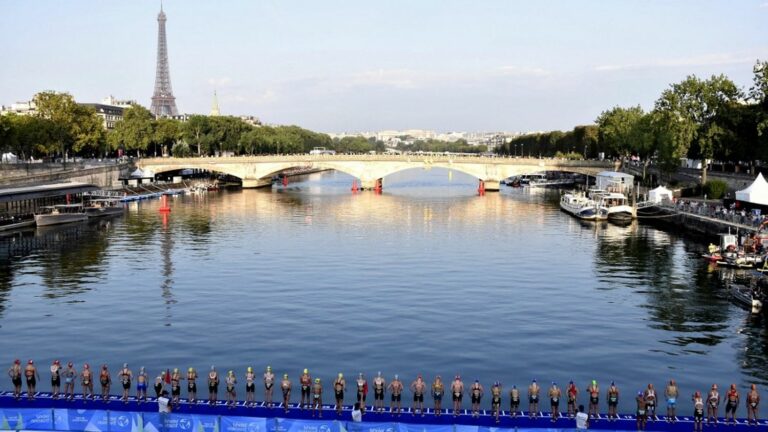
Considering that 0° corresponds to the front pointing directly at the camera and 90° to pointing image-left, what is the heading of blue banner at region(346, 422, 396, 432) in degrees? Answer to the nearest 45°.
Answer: approximately 0°

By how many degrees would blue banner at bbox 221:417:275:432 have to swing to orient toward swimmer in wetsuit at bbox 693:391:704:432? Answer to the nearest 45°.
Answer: approximately 90° to its left

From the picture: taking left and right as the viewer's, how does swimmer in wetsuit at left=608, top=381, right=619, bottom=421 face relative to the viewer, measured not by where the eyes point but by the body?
facing away from the viewer

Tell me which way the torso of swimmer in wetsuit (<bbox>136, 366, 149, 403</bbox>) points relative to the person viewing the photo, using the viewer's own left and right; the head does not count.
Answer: facing away from the viewer

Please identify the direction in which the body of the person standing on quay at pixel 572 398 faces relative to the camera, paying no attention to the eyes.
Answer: away from the camera

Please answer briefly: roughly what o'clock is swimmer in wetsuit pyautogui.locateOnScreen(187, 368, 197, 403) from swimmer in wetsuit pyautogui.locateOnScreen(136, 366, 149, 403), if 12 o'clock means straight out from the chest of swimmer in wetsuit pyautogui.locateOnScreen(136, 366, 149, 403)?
swimmer in wetsuit pyautogui.locateOnScreen(187, 368, 197, 403) is roughly at 4 o'clock from swimmer in wetsuit pyautogui.locateOnScreen(136, 366, 149, 403).

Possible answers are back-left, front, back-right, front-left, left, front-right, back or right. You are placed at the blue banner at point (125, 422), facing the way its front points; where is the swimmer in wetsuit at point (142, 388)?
back

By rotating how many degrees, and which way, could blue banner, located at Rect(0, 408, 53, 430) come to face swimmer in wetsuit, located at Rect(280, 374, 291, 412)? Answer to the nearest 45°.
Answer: approximately 90° to its left

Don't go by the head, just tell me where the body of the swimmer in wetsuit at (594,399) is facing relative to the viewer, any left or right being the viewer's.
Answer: facing away from the viewer

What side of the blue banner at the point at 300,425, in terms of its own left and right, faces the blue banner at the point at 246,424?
right

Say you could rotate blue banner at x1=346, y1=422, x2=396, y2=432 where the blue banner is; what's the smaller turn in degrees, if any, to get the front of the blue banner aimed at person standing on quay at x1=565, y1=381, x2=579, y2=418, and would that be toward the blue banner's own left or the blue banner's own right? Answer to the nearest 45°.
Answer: approximately 135° to the blue banner's own left
